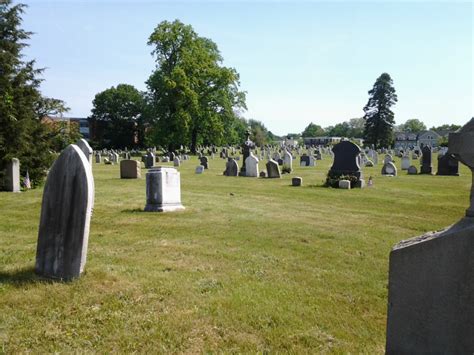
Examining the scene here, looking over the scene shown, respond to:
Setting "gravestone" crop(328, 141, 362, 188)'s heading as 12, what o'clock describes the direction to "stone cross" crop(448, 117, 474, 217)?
The stone cross is roughly at 12 o'clock from the gravestone.

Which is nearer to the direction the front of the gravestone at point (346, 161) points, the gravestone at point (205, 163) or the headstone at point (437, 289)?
the headstone

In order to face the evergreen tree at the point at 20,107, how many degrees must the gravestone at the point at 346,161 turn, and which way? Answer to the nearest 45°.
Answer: approximately 90° to its right

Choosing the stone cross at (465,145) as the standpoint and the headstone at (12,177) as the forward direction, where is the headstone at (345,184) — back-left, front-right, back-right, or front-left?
front-right

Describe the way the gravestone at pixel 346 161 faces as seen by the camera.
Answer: facing the viewer

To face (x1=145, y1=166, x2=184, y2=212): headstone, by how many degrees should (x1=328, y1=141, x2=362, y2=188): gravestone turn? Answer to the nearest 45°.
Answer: approximately 45° to its right

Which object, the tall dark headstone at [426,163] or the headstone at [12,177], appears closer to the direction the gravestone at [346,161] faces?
the headstone

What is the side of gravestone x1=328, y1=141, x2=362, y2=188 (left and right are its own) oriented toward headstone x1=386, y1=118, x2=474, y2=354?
front

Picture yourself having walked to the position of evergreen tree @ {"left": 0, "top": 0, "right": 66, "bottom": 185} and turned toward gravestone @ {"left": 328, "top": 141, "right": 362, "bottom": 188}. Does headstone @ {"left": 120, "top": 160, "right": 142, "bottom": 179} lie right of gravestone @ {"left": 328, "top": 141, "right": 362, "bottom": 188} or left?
left

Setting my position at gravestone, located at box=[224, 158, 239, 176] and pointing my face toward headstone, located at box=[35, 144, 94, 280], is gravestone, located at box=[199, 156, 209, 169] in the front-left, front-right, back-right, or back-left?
back-right

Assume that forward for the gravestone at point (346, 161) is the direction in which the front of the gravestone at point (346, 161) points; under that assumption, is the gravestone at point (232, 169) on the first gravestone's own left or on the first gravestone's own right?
on the first gravestone's own right

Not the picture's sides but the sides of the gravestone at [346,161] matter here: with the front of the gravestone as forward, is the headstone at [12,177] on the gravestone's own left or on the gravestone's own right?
on the gravestone's own right

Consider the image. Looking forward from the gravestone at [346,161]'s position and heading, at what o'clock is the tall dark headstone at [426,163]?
The tall dark headstone is roughly at 7 o'clock from the gravestone.

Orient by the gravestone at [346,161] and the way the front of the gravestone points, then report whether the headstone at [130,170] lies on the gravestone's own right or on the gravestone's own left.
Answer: on the gravestone's own right

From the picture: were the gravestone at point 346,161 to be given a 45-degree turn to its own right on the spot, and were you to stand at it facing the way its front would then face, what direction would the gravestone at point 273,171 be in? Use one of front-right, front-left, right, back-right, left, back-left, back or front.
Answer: right

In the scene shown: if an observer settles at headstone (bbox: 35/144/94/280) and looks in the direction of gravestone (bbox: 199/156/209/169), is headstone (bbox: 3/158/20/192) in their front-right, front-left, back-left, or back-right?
front-left
